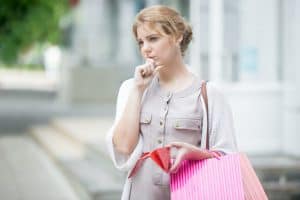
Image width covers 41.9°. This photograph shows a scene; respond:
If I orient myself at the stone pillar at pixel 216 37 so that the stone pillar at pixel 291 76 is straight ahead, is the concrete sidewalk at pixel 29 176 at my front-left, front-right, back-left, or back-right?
back-right

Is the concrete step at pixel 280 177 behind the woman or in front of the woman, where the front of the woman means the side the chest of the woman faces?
behind

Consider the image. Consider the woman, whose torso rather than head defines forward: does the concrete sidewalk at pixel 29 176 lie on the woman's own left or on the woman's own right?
on the woman's own right

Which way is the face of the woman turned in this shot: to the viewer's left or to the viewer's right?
to the viewer's left

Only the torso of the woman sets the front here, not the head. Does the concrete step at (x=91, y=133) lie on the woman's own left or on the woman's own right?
on the woman's own right

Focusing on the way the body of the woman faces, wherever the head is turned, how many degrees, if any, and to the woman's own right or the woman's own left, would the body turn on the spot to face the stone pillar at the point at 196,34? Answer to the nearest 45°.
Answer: approximately 135° to the woman's own right

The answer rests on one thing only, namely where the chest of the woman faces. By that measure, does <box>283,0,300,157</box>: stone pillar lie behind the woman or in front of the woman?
behind

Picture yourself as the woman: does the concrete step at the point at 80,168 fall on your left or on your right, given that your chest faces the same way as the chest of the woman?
on your right

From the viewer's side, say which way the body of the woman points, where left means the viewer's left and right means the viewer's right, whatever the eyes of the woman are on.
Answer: facing the viewer and to the left of the viewer

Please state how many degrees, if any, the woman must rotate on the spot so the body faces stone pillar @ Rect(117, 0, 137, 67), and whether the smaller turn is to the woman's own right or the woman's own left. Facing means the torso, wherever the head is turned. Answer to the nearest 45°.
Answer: approximately 135° to the woman's own right
